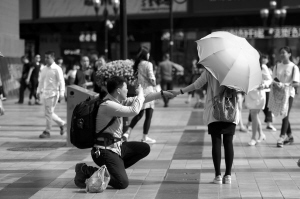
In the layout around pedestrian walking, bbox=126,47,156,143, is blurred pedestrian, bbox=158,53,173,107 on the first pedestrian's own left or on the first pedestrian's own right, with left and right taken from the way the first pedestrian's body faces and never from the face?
on the first pedestrian's own left

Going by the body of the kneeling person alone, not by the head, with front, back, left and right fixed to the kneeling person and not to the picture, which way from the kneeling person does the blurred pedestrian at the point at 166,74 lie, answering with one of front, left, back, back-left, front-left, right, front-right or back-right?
left

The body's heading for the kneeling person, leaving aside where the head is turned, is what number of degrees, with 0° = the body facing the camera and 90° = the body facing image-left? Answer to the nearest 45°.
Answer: approximately 270°

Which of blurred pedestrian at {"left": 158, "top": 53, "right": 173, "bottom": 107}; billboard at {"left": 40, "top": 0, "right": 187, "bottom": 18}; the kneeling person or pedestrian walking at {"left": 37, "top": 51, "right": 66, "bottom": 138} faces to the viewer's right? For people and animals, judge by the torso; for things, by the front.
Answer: the kneeling person

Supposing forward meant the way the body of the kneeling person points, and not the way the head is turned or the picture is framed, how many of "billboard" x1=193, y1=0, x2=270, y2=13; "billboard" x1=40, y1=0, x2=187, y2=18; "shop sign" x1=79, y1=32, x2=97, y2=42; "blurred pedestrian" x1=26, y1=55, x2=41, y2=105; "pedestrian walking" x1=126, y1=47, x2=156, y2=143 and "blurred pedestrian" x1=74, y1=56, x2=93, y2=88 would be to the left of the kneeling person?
6

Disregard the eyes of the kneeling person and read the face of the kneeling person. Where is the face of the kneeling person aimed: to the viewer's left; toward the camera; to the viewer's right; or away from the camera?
to the viewer's right

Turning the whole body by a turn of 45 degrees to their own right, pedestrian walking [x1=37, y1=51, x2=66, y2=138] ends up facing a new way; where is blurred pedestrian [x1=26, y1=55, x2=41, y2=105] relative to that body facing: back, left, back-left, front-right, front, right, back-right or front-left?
right

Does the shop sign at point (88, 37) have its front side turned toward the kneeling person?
yes

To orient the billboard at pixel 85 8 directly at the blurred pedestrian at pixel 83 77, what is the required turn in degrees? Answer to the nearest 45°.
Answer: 0° — it already faces them

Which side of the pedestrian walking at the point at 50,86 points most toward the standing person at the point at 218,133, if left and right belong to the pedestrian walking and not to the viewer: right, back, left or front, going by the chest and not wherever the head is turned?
left
